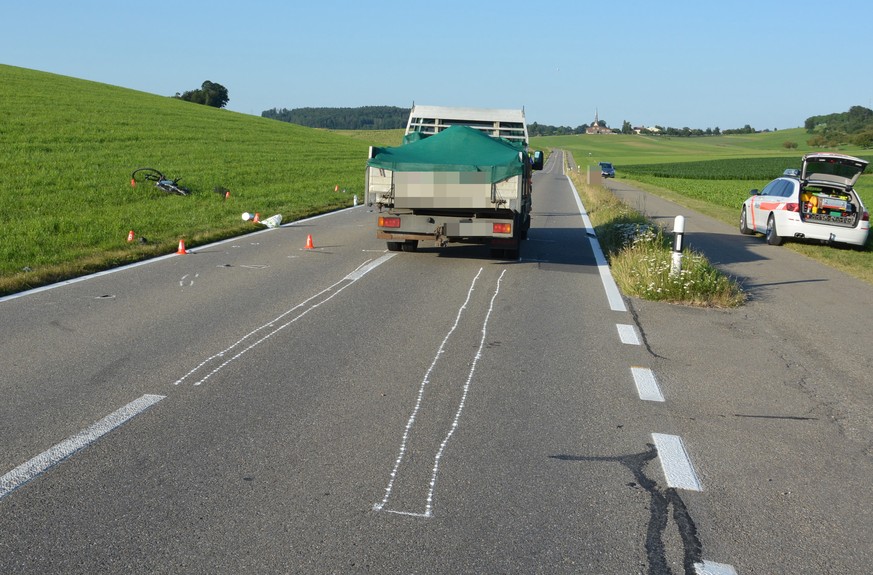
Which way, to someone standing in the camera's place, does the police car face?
facing away from the viewer and to the left of the viewer

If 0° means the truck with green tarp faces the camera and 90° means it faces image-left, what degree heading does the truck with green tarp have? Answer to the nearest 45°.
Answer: approximately 180°

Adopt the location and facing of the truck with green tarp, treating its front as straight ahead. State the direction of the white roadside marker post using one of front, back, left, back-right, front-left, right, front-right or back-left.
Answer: back-right

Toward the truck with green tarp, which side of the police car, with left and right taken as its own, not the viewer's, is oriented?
left

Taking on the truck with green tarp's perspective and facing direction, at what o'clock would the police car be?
The police car is roughly at 2 o'clock from the truck with green tarp.

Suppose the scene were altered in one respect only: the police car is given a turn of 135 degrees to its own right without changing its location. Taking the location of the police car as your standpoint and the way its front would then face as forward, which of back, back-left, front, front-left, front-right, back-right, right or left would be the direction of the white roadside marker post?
right
